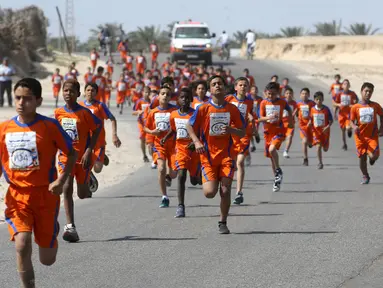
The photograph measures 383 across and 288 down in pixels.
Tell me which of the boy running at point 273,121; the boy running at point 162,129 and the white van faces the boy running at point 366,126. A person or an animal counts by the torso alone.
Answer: the white van

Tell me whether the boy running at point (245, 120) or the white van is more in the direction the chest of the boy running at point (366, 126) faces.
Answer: the boy running

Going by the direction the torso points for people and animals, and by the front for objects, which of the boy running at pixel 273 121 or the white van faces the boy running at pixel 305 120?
the white van

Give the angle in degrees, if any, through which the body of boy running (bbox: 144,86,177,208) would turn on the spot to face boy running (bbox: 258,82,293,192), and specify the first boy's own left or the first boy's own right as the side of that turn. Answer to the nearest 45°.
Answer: approximately 135° to the first boy's own left

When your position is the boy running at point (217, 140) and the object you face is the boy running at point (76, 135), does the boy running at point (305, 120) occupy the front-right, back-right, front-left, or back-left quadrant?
back-right

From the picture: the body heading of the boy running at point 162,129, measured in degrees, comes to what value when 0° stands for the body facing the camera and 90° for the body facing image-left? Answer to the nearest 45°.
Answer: approximately 0°

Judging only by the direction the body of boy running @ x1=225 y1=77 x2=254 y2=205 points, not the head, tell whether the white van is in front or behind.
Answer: behind

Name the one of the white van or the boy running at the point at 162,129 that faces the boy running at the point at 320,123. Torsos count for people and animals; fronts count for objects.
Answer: the white van

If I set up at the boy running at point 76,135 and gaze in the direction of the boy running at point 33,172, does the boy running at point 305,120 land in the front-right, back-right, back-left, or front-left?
back-left

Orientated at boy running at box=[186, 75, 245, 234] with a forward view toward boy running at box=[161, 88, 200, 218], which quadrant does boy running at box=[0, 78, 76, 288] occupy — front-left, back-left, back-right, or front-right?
back-left
